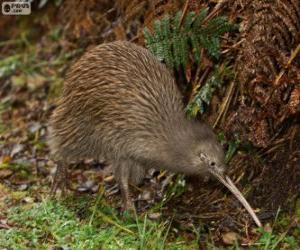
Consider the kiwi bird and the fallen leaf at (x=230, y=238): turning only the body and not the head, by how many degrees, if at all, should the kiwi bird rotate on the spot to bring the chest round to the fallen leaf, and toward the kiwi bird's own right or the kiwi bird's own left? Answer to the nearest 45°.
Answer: approximately 45° to the kiwi bird's own right

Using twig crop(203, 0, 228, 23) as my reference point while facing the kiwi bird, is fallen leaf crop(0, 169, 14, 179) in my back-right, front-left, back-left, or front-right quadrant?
front-right

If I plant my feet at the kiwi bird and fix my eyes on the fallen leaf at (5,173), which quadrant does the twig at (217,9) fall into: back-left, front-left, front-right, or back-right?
back-right

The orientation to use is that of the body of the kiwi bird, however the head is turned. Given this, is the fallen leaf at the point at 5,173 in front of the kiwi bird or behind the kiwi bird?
behind

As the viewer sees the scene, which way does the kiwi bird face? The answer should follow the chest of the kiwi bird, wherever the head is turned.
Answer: to the viewer's right
